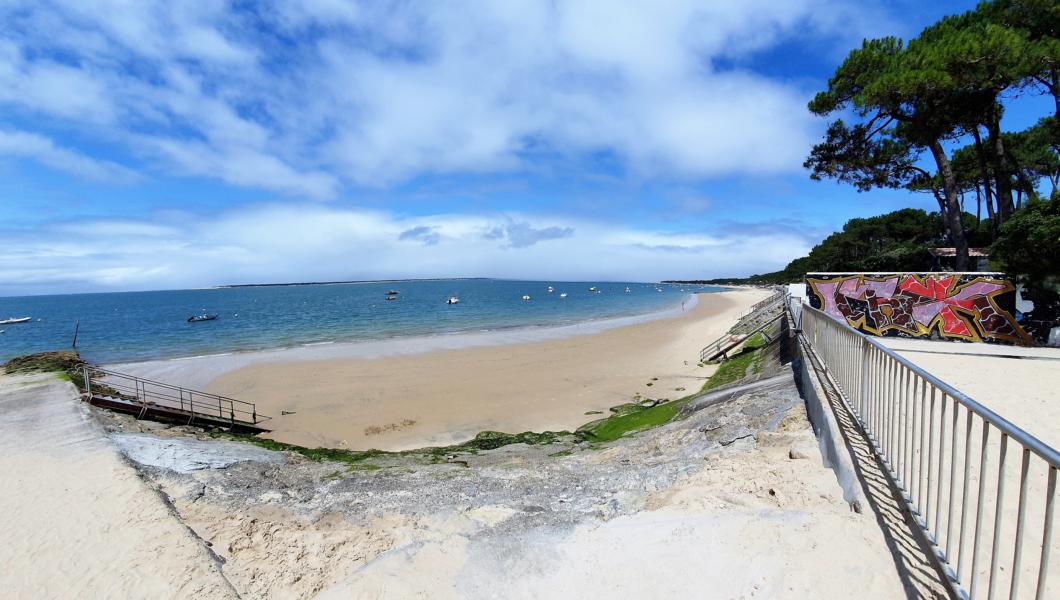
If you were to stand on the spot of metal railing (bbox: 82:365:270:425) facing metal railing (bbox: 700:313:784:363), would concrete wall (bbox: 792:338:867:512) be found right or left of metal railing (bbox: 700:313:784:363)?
right

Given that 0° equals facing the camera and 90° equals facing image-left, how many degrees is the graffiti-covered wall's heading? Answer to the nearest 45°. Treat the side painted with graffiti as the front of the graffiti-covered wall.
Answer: approximately 0°

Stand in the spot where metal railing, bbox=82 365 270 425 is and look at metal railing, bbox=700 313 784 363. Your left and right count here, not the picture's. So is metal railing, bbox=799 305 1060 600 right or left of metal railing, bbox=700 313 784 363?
right

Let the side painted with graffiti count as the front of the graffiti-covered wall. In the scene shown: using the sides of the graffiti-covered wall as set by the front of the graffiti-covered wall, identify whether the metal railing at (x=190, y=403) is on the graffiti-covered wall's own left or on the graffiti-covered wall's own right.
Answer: on the graffiti-covered wall's own right

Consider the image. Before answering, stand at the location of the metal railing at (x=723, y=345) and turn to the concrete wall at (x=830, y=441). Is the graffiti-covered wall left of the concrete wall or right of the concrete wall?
left

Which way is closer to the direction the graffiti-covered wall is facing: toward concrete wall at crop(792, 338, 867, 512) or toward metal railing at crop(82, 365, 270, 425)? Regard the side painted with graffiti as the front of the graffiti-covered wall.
the concrete wall

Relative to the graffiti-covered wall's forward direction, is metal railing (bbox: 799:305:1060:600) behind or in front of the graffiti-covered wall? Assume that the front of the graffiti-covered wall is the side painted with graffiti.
in front

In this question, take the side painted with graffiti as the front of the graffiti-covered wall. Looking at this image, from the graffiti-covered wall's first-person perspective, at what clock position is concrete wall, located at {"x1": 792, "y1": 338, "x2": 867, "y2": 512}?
The concrete wall is roughly at 12 o'clock from the graffiti-covered wall.

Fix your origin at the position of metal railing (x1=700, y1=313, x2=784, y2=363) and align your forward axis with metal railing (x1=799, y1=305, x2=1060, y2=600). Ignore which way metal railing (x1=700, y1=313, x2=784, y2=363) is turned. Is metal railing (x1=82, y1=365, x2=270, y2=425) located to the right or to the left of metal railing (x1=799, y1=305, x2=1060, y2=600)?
right

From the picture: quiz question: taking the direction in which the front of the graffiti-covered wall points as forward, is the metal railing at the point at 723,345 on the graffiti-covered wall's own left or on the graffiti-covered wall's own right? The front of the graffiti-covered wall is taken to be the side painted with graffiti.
on the graffiti-covered wall's own right
